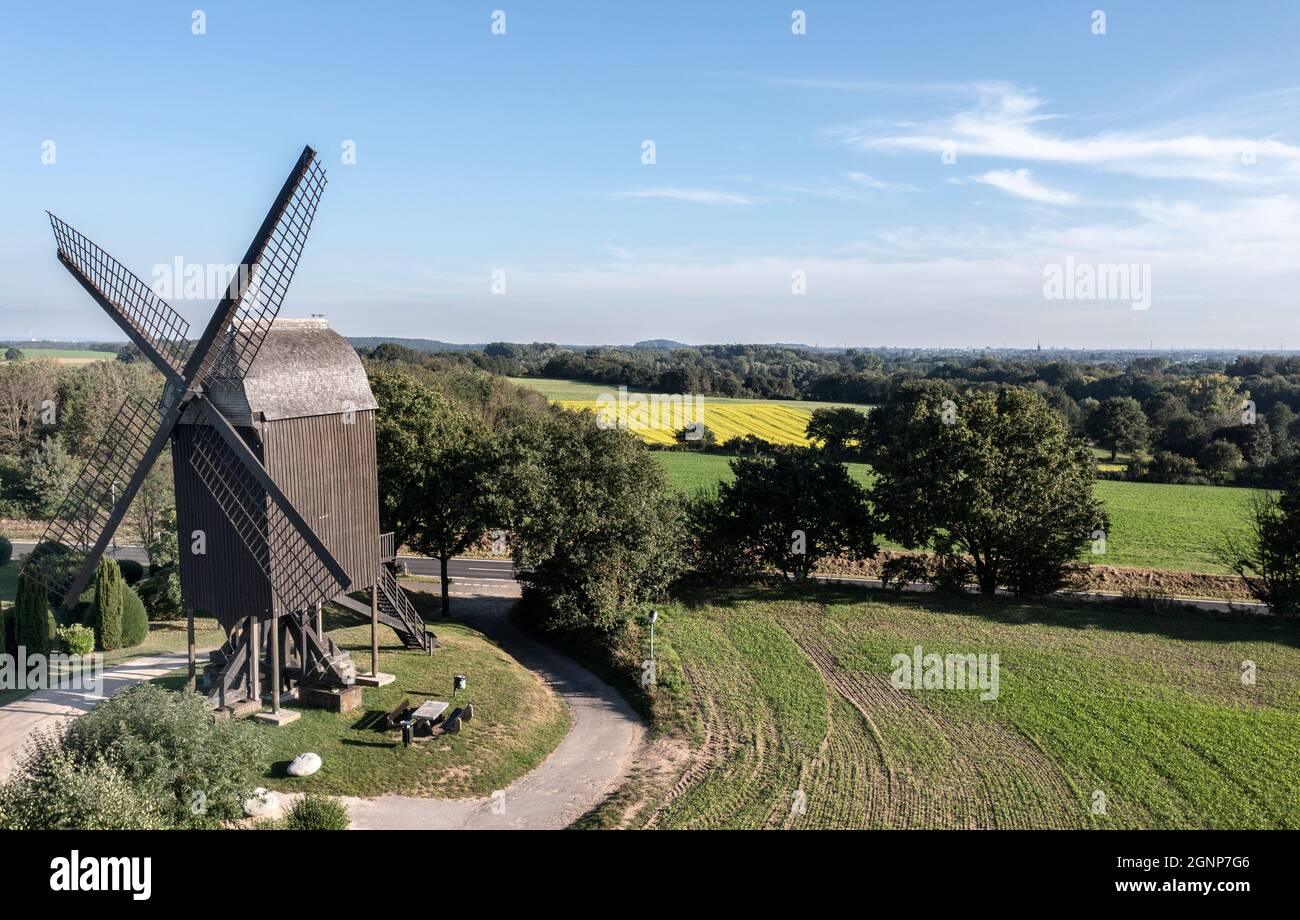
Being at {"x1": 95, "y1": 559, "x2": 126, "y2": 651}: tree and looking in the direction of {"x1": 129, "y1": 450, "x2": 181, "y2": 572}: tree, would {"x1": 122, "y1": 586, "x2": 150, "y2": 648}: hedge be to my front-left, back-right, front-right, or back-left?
front-right

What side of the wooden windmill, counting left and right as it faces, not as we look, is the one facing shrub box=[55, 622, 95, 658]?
right

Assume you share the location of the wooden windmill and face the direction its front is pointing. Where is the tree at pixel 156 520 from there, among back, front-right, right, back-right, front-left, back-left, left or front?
back-right

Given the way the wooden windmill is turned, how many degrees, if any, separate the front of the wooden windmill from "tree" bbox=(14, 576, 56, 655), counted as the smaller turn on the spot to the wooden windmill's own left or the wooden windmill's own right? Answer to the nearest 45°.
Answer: approximately 90° to the wooden windmill's own right

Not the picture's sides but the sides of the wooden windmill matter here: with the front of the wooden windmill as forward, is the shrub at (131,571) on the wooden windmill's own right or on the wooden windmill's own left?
on the wooden windmill's own right

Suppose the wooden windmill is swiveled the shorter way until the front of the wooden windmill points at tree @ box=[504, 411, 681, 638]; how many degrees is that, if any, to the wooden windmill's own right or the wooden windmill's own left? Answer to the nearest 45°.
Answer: approximately 180°

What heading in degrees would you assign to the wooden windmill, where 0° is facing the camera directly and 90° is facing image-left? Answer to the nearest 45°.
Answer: approximately 45°

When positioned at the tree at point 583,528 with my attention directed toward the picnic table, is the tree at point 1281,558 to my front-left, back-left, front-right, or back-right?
back-left

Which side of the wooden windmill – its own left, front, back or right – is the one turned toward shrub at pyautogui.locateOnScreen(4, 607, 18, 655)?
right

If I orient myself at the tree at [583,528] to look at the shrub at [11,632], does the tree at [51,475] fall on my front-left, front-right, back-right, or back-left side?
front-right

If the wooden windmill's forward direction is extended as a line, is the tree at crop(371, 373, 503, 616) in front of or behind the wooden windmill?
behind

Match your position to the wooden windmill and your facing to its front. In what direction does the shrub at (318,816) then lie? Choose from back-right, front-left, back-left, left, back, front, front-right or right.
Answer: front-left
